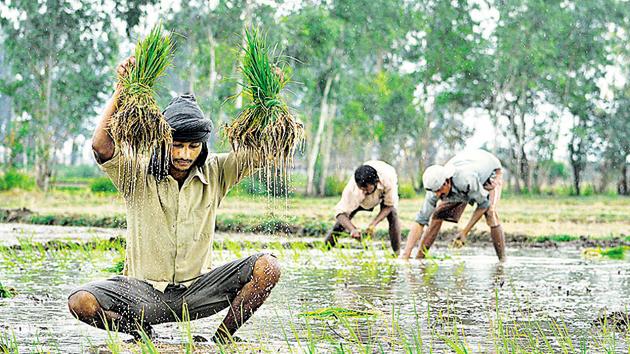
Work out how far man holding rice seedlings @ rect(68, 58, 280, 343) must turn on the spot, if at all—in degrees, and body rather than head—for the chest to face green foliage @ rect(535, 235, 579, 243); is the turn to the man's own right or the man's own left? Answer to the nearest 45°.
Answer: approximately 135° to the man's own left

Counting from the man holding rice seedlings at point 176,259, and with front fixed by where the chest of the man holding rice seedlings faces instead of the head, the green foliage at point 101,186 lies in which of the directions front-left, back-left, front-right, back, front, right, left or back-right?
back

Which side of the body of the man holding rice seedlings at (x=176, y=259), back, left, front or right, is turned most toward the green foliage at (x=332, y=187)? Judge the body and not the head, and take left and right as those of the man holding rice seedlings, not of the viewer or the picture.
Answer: back

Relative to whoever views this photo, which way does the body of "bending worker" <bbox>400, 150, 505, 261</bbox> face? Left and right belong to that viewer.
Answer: facing the viewer and to the left of the viewer

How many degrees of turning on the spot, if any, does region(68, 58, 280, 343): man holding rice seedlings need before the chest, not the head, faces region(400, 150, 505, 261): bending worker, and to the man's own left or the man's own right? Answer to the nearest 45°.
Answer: approximately 135° to the man's own left

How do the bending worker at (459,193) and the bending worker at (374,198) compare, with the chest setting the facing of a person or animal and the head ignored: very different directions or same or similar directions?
same or similar directions

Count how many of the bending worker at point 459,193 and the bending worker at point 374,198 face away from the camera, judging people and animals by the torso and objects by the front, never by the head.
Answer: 0

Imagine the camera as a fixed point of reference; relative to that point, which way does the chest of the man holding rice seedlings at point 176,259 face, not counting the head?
toward the camera

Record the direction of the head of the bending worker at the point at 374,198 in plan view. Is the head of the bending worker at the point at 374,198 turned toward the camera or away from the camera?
toward the camera

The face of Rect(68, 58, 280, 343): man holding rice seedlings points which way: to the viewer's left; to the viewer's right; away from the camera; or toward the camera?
toward the camera

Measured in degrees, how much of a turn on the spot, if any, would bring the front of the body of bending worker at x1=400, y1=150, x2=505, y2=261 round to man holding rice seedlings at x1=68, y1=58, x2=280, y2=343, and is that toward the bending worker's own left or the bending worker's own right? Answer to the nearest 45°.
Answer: approximately 45° to the bending worker's own left

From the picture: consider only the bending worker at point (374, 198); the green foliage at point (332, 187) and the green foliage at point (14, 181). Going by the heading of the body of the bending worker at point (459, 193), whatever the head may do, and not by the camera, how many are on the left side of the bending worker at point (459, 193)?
0

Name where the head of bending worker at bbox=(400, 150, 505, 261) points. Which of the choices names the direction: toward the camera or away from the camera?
toward the camera
